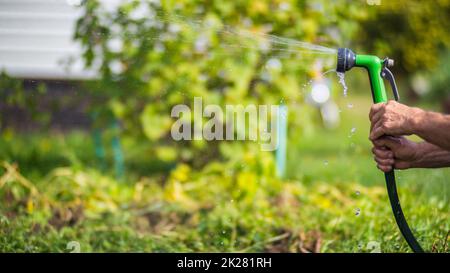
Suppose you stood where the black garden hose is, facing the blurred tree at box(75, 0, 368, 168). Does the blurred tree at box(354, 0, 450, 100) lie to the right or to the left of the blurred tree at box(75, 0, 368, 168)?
right

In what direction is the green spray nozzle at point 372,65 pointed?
to the viewer's left

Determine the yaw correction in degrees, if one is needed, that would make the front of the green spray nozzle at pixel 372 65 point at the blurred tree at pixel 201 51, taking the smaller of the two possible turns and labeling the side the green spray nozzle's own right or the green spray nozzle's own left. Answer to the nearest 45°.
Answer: approximately 45° to the green spray nozzle's own right

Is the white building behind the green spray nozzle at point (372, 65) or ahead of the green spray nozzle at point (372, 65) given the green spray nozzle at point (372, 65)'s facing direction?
ahead

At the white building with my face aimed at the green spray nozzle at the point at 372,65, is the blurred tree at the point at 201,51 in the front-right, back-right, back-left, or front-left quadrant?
front-left

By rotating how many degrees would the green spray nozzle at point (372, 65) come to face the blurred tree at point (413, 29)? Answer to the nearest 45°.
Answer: approximately 90° to its right

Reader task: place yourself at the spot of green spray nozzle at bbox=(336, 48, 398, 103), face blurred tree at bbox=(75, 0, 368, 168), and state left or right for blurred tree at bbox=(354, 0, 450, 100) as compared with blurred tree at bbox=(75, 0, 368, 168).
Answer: right

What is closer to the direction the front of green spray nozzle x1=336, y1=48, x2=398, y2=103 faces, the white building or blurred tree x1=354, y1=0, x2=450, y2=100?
the white building
